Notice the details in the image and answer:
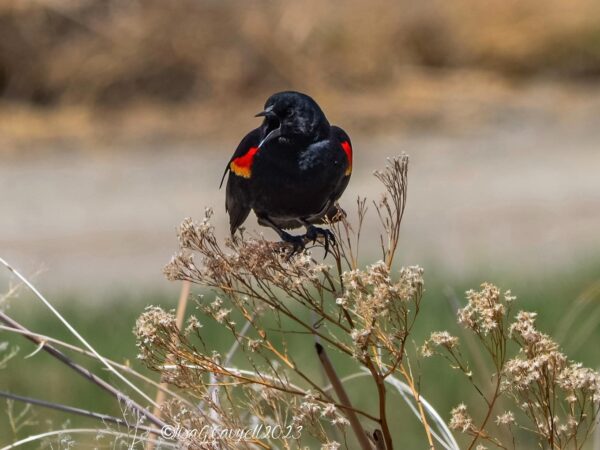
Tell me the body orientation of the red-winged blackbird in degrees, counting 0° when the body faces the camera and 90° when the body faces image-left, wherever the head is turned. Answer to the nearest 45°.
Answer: approximately 0°

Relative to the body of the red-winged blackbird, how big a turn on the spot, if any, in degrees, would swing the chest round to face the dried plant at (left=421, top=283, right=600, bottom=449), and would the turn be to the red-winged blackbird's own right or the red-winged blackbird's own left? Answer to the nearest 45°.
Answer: approximately 90° to the red-winged blackbird's own left
